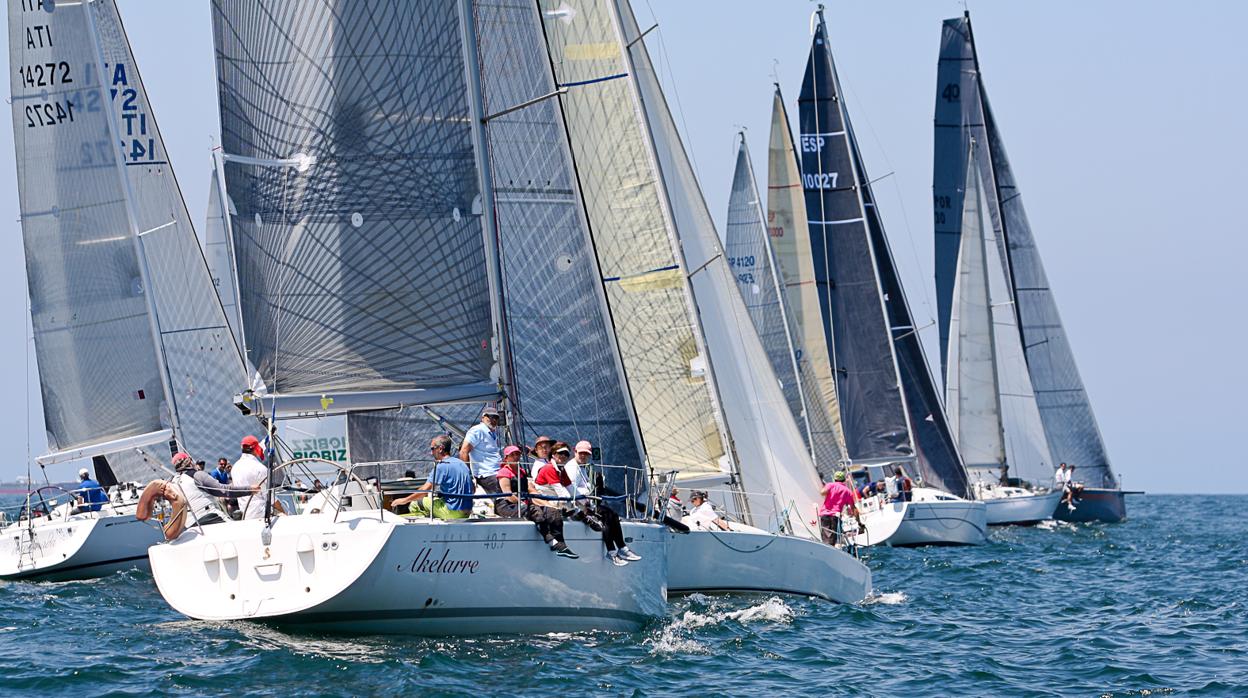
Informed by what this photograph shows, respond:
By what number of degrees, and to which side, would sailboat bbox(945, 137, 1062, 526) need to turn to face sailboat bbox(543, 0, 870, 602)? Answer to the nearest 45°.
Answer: approximately 135° to its right

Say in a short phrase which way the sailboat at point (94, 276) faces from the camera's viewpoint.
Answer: facing away from the viewer and to the right of the viewer

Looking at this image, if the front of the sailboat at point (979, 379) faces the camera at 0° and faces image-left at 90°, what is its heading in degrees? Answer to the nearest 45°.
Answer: approximately 225°

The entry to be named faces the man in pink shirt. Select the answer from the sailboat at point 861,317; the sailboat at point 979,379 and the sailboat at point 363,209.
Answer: the sailboat at point 363,209

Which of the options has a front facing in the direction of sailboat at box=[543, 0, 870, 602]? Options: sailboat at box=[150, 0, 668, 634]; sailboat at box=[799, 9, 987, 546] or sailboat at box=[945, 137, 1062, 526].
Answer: sailboat at box=[150, 0, 668, 634]

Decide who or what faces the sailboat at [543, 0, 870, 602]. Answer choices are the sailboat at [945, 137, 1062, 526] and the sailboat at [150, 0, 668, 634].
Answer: the sailboat at [150, 0, 668, 634]

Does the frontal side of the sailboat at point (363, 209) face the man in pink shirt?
yes
